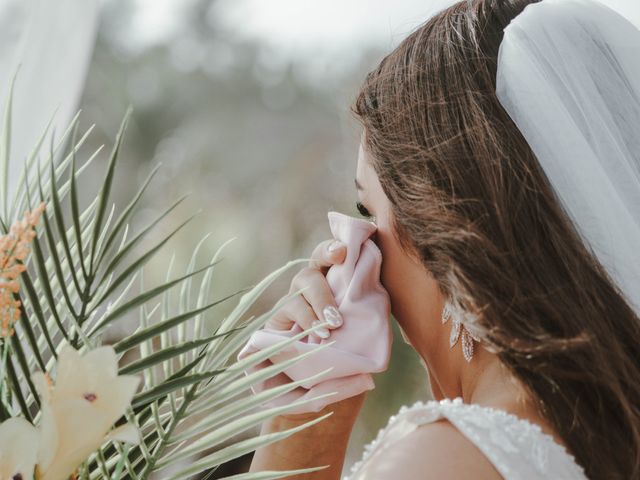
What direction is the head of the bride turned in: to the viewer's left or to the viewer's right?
to the viewer's left

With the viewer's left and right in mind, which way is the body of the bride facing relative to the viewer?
facing away from the viewer and to the left of the viewer
